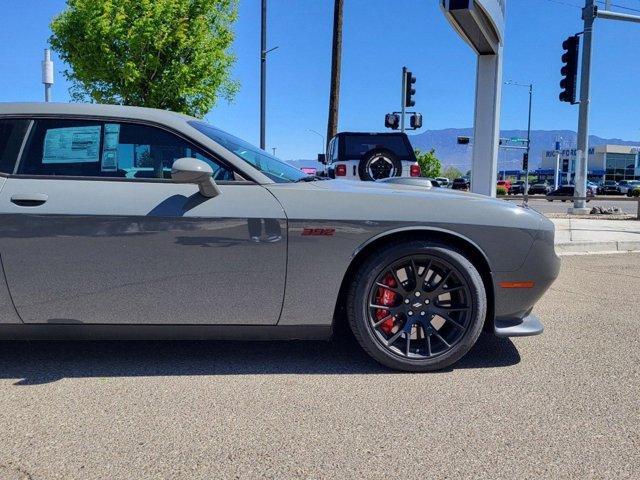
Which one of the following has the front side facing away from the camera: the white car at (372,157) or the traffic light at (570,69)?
the white car

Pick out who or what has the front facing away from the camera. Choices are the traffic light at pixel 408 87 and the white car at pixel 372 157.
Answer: the white car

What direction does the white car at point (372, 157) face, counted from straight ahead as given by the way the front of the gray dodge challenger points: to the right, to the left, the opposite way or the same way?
to the left

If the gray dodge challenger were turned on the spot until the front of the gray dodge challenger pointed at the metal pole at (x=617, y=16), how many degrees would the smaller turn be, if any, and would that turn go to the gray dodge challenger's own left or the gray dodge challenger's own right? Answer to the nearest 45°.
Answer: approximately 45° to the gray dodge challenger's own left

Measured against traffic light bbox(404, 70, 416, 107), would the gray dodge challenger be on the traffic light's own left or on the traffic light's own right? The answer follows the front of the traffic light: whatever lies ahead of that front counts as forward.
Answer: on the traffic light's own right

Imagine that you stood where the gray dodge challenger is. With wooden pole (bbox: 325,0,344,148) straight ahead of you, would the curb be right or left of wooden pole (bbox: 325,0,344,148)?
right

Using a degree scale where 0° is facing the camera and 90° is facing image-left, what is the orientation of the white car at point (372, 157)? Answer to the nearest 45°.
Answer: approximately 180°

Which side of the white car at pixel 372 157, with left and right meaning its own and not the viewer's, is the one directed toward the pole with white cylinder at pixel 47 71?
left

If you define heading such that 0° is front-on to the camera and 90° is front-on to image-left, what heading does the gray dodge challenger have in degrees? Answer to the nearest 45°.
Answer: approximately 270°
